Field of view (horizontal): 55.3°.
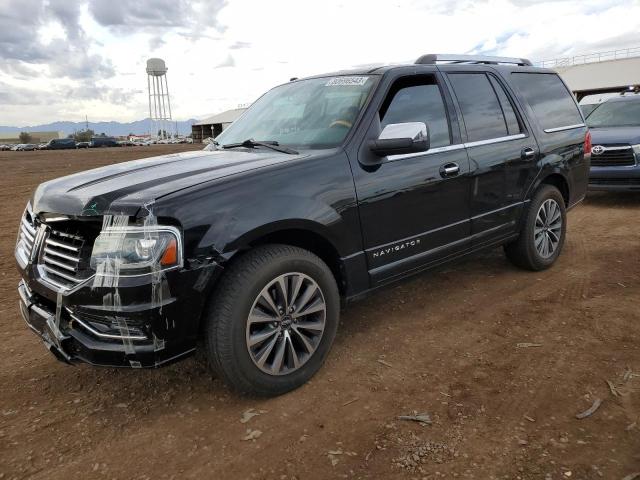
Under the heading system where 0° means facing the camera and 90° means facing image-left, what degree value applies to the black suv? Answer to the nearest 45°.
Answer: approximately 45°

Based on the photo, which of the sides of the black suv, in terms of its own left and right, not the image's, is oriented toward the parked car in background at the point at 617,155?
back
